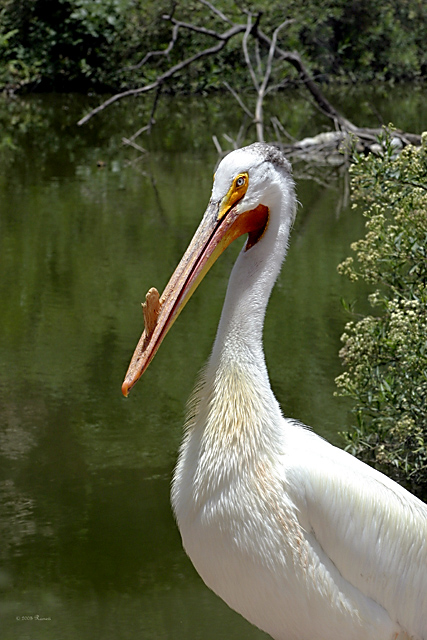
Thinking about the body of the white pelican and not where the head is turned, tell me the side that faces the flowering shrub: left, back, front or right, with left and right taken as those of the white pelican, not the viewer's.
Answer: back

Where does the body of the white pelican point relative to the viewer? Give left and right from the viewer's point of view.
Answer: facing the viewer and to the left of the viewer
